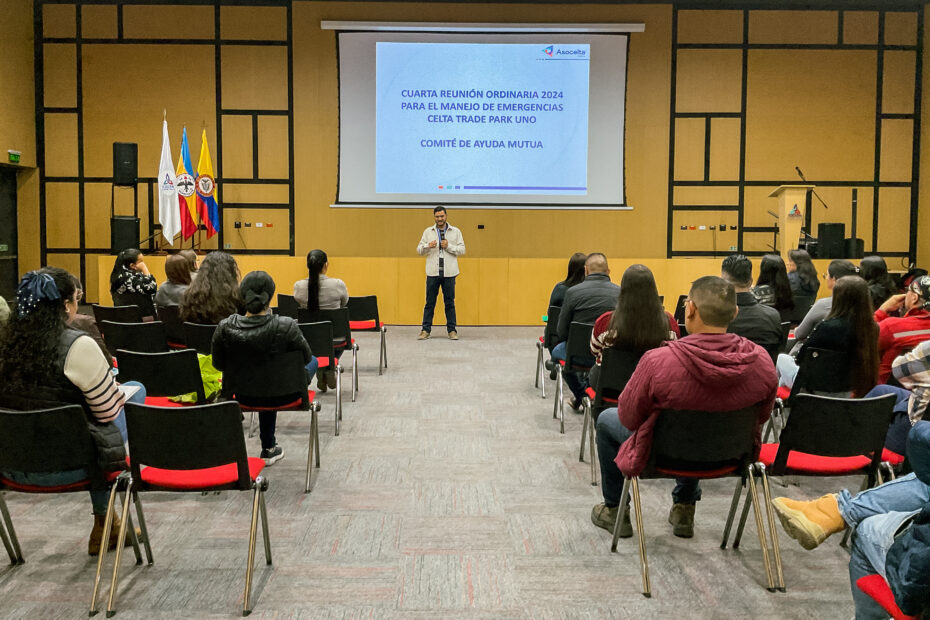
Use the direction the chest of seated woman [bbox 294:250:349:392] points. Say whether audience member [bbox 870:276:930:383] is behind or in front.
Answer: behind

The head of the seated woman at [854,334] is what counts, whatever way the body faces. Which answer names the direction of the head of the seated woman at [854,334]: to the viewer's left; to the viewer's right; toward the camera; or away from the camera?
away from the camera

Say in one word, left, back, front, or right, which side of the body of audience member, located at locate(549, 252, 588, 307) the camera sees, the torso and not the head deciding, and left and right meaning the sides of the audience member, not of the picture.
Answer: back

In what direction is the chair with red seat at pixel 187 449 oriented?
away from the camera

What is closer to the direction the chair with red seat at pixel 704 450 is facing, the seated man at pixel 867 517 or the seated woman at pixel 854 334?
the seated woman

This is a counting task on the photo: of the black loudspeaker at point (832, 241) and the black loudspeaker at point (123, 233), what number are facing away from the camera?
0

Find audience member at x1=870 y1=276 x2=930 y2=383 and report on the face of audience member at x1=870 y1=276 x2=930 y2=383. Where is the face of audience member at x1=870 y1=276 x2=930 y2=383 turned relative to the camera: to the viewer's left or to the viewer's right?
to the viewer's left

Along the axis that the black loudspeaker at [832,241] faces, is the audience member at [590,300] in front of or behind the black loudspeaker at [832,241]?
in front

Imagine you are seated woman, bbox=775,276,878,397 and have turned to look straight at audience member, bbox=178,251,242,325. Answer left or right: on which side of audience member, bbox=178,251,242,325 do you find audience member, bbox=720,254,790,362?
right

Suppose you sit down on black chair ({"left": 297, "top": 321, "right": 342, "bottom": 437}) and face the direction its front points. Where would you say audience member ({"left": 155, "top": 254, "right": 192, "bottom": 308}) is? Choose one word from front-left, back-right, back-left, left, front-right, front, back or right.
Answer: front-left

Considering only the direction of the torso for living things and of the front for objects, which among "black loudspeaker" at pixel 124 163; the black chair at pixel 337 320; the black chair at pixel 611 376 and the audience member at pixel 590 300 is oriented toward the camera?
the black loudspeaker

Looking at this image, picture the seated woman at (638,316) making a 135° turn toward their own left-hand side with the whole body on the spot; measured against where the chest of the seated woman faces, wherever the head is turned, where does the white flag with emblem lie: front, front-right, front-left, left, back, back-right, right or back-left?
right

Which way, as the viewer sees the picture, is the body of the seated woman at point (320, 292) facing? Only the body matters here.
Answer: away from the camera

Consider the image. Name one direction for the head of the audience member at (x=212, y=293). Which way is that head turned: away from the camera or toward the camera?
away from the camera

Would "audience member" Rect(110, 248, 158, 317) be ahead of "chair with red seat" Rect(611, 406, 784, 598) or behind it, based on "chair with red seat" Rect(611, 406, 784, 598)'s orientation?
ahead

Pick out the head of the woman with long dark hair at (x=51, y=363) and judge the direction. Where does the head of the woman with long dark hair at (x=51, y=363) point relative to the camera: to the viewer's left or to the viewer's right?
to the viewer's right
